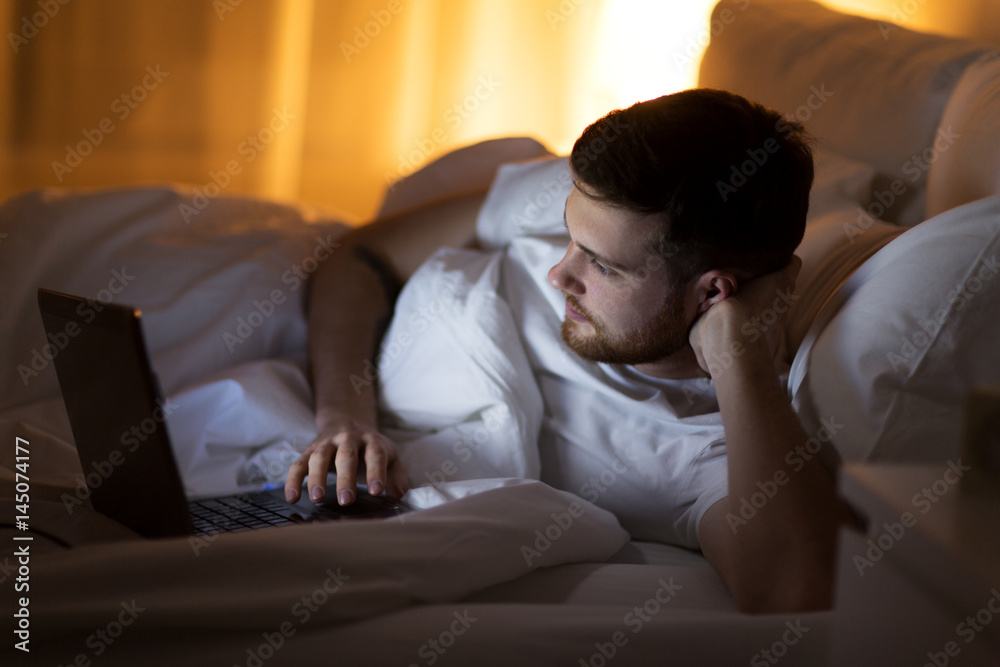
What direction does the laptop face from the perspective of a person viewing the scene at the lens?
facing away from the viewer and to the right of the viewer

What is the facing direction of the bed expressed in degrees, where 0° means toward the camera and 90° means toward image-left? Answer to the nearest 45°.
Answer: approximately 90°
